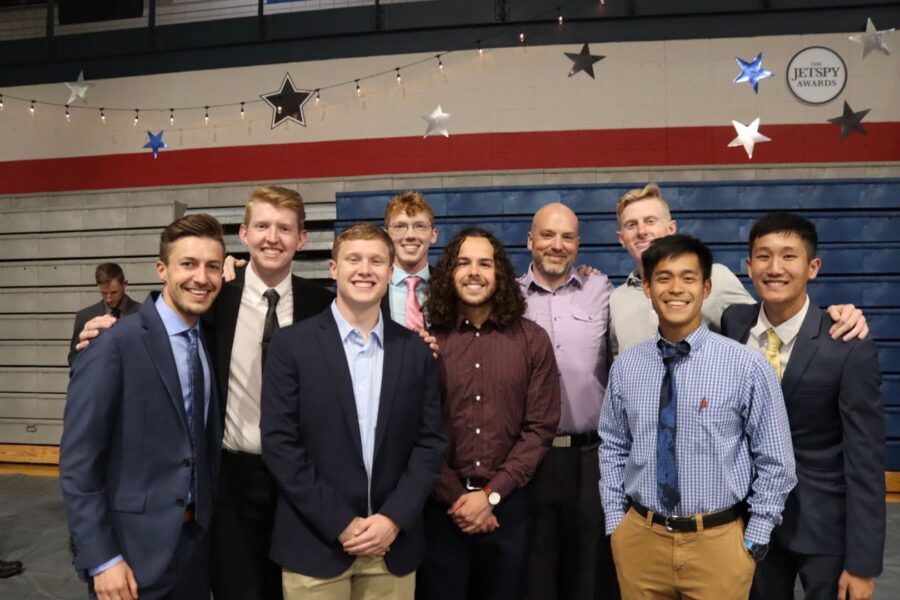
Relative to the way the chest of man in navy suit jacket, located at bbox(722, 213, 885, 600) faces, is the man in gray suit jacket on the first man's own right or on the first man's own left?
on the first man's own right

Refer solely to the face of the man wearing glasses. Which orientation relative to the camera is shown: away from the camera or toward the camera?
toward the camera

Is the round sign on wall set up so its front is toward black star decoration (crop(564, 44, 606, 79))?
no

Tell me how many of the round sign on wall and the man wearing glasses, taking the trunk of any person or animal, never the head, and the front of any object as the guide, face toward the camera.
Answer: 2

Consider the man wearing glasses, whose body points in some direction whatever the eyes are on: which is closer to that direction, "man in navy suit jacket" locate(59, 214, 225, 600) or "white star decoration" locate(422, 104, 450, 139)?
the man in navy suit jacket

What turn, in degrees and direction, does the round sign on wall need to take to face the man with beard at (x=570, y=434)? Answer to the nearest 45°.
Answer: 0° — it already faces them

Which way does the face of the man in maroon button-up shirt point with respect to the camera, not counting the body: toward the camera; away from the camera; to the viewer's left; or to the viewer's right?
toward the camera

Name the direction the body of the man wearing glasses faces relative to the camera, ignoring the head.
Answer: toward the camera

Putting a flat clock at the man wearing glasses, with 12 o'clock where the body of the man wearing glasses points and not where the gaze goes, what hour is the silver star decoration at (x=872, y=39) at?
The silver star decoration is roughly at 8 o'clock from the man wearing glasses.

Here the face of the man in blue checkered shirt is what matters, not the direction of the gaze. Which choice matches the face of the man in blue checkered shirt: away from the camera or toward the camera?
toward the camera

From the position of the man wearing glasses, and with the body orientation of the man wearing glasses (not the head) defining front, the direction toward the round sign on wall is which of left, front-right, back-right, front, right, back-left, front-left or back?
back-left

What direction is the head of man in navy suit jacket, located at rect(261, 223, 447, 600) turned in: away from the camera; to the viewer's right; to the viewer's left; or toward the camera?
toward the camera

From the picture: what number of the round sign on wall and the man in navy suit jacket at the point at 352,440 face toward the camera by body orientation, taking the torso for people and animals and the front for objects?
2

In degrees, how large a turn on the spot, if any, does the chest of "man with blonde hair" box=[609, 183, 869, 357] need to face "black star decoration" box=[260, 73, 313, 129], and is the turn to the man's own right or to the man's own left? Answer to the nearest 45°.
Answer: approximately 90° to the man's own right

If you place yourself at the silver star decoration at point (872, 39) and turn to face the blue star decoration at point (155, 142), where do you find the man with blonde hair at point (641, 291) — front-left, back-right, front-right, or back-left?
front-left

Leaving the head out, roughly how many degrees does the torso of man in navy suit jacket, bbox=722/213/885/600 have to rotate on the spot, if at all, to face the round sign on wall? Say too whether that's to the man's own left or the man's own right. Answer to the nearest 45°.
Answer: approximately 135° to the man's own right

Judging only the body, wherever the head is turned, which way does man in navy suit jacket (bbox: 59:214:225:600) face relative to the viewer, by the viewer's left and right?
facing the viewer and to the right of the viewer

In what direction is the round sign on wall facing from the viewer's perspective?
toward the camera

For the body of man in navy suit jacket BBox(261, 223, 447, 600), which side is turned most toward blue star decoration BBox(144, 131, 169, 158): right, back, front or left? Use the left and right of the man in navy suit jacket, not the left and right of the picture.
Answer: back

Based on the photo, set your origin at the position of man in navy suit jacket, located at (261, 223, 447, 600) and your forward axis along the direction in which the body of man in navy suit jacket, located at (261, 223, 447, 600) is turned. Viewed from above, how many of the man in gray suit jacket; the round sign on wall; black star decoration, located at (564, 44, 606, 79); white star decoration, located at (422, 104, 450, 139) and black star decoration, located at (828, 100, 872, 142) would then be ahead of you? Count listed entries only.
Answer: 0

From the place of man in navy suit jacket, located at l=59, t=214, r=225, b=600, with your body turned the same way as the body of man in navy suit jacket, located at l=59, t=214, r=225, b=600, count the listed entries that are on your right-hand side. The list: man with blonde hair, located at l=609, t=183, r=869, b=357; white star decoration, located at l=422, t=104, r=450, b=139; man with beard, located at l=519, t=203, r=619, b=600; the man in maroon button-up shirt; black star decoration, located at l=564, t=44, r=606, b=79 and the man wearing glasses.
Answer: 0
